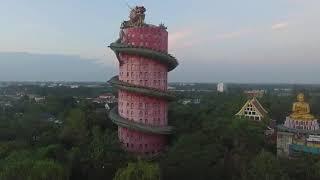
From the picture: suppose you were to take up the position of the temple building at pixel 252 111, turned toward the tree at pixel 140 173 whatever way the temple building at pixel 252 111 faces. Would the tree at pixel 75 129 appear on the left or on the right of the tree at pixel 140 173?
right

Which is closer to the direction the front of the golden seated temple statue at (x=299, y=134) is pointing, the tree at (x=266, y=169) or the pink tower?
the tree

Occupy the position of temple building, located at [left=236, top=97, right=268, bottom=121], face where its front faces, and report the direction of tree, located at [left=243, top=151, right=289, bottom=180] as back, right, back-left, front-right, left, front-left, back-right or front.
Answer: front-left

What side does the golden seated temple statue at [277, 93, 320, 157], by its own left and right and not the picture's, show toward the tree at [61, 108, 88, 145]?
right

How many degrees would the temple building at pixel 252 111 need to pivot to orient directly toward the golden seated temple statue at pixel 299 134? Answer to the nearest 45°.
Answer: approximately 90° to its left

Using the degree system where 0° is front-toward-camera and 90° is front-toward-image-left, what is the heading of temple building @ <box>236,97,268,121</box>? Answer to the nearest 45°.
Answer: approximately 45°

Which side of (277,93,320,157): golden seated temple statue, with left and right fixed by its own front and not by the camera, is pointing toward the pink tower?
right

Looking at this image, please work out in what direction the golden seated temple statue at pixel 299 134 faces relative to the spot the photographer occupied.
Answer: facing the viewer

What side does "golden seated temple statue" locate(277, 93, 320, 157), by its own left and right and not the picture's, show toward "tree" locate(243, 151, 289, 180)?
front

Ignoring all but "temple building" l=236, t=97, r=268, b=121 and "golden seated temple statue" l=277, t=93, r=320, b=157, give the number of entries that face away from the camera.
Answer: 0
